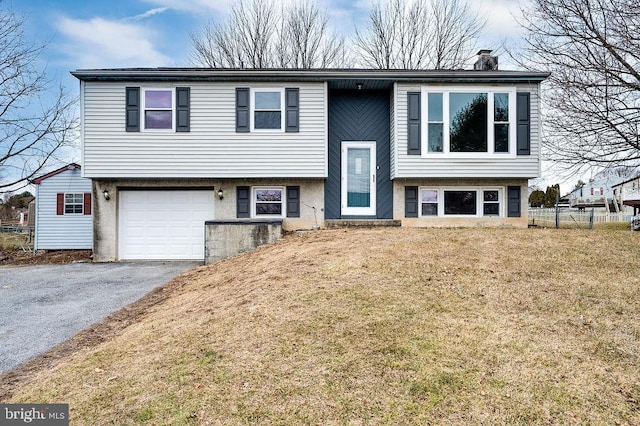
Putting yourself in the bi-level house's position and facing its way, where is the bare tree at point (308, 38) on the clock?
The bare tree is roughly at 6 o'clock from the bi-level house.

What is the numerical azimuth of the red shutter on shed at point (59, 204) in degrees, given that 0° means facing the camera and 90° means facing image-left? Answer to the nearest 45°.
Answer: approximately 0°

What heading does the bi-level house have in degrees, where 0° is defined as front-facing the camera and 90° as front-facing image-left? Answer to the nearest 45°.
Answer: approximately 0°

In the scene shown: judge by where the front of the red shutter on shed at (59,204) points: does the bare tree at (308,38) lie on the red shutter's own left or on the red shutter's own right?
on the red shutter's own left

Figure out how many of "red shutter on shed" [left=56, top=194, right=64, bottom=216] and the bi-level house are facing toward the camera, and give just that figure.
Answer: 2

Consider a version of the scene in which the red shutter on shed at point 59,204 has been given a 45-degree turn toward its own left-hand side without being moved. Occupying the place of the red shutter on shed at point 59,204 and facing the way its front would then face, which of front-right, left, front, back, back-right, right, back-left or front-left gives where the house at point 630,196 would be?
front-left

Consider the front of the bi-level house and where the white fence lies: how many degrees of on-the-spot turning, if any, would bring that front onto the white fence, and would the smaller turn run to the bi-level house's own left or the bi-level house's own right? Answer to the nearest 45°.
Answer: approximately 135° to the bi-level house's own left

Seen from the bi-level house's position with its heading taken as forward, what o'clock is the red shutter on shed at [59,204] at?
The red shutter on shed is roughly at 4 o'clock from the bi-level house.

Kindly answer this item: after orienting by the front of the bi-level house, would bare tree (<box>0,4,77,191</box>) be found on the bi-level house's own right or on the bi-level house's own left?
on the bi-level house's own right

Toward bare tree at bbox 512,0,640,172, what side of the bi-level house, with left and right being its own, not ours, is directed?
left
